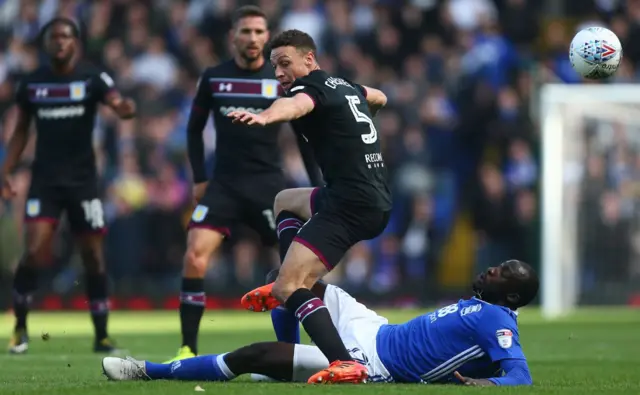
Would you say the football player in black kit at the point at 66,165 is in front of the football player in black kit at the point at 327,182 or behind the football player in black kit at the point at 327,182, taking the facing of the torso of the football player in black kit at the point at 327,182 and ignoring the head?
in front

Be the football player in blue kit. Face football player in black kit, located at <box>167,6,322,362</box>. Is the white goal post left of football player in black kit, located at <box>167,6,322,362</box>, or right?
right

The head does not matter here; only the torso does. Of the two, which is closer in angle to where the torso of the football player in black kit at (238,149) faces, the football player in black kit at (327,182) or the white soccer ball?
the football player in black kit

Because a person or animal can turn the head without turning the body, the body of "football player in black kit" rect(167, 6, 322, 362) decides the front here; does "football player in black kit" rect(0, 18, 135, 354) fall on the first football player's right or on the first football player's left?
on the first football player's right

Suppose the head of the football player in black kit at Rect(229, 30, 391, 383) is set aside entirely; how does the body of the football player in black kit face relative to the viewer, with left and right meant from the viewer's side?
facing away from the viewer and to the left of the viewer

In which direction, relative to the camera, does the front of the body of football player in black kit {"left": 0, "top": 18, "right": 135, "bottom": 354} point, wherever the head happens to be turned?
toward the camera

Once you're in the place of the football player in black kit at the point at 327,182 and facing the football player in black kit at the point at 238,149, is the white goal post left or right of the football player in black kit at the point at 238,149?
right

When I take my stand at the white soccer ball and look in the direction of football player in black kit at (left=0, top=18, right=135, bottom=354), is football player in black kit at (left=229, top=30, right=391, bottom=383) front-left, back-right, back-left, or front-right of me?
front-left

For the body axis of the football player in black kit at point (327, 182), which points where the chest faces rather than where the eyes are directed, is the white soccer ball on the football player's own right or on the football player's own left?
on the football player's own right

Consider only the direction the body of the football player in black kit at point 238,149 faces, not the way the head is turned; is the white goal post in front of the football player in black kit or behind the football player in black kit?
behind

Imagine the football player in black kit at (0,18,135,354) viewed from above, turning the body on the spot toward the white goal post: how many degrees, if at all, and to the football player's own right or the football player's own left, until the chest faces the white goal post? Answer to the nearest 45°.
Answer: approximately 135° to the football player's own left
